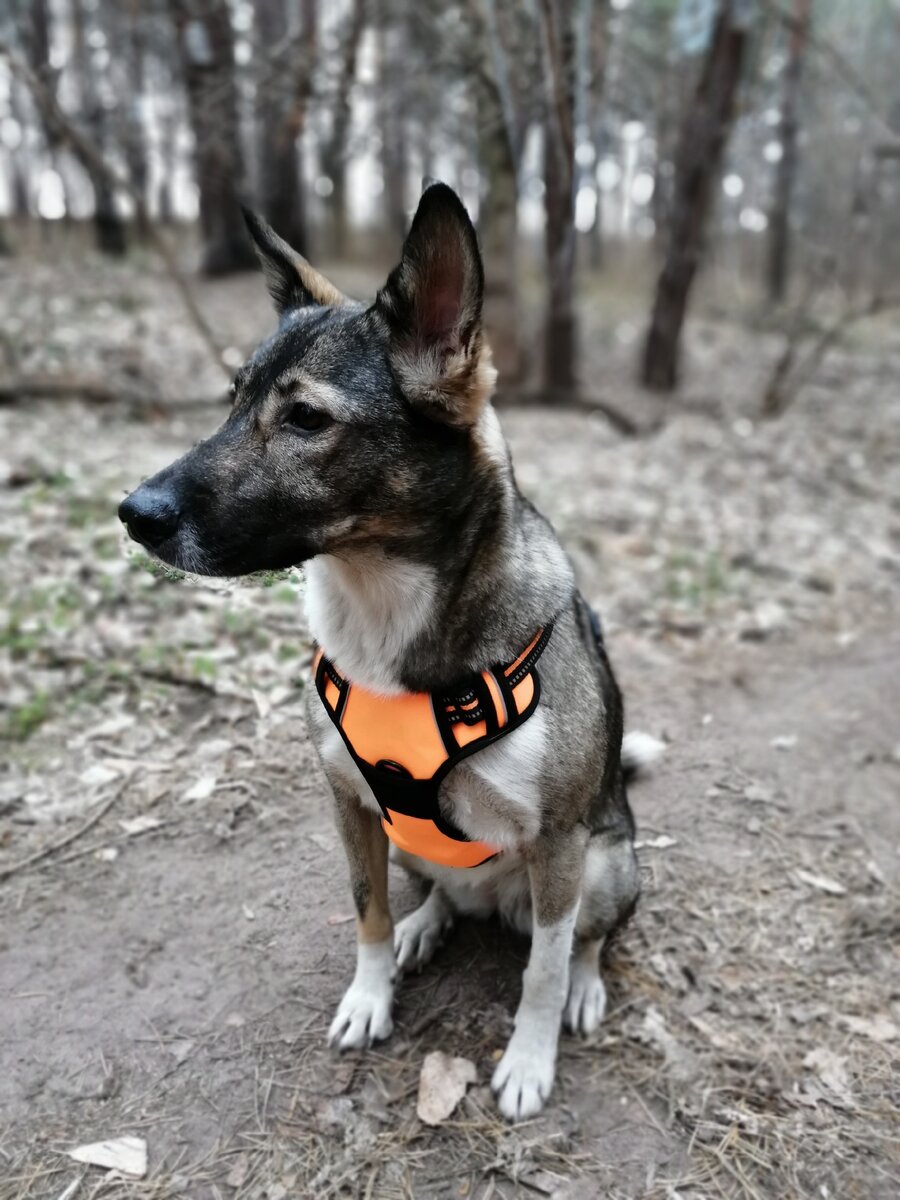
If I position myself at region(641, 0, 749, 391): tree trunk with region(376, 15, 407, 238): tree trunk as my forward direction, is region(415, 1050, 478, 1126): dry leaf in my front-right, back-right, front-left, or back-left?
back-left

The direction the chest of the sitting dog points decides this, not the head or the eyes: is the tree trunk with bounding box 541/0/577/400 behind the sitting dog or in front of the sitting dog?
behind

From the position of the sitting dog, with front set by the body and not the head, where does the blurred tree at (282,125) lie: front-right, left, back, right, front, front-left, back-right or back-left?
back-right

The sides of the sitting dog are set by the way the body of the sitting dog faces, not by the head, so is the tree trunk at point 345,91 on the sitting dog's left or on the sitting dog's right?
on the sitting dog's right

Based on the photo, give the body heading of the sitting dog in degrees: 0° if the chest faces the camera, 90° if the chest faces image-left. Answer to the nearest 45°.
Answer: approximately 45°

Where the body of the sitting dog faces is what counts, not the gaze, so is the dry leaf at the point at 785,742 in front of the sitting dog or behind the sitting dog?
behind

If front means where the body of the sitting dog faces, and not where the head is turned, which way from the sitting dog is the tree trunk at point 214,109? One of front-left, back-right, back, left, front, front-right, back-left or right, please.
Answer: back-right
